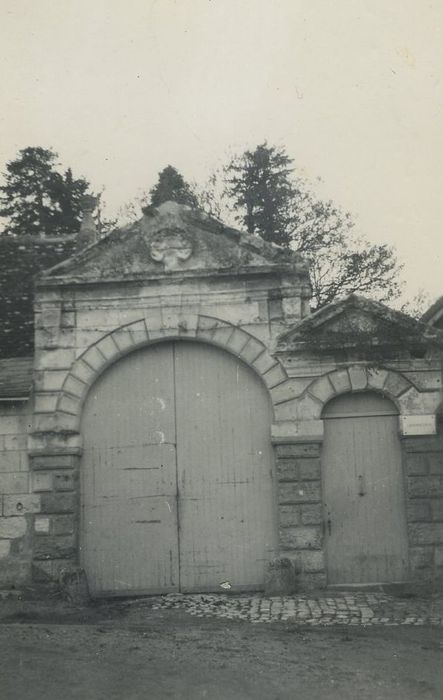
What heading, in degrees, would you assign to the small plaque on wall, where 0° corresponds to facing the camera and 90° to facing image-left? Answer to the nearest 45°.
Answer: approximately 0°

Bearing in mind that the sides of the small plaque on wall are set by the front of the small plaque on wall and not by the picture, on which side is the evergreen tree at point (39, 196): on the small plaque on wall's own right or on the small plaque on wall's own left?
on the small plaque on wall's own right

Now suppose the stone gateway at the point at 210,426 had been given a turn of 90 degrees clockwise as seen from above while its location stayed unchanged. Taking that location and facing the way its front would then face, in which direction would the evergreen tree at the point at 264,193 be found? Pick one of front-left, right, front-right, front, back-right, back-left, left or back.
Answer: right

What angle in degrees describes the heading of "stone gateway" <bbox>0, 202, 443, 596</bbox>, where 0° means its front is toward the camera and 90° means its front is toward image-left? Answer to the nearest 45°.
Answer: approximately 0°

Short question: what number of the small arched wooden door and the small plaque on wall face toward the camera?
2

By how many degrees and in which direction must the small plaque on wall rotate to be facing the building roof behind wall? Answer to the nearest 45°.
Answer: approximately 90° to its right

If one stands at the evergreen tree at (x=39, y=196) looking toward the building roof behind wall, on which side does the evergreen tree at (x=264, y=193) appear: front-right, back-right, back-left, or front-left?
back-left

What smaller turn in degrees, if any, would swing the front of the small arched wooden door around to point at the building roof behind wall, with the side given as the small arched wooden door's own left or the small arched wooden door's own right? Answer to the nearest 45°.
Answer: approximately 90° to the small arched wooden door's own right

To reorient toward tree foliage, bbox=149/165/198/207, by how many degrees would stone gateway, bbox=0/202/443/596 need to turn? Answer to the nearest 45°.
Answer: approximately 180°
